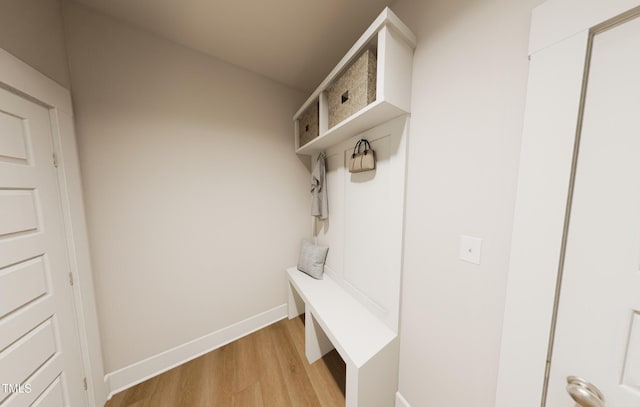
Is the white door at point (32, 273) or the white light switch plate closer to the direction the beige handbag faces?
the white door

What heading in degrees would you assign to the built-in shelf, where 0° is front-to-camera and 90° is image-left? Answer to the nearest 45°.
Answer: approximately 45°

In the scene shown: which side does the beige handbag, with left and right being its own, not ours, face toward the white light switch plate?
left

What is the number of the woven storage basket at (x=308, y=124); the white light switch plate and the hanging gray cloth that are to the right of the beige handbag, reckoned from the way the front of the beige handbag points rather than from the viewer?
2

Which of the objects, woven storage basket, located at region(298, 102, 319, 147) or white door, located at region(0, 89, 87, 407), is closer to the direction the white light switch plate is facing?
the white door

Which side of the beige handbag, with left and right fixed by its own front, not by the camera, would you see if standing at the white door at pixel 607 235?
left
